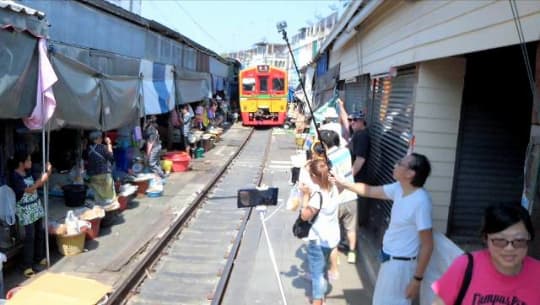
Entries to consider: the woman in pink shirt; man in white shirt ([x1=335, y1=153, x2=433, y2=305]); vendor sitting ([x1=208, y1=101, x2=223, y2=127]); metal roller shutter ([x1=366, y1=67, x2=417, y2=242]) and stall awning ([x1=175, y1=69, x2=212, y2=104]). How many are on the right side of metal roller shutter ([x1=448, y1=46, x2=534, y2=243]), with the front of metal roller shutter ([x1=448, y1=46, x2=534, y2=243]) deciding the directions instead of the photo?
3

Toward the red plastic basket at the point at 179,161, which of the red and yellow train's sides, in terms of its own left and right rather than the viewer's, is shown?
front

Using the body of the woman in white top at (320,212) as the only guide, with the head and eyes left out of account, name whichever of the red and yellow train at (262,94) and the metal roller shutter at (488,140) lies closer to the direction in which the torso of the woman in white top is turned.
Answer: the red and yellow train

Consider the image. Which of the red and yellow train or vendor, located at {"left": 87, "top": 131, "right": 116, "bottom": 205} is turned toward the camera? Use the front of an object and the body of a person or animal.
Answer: the red and yellow train

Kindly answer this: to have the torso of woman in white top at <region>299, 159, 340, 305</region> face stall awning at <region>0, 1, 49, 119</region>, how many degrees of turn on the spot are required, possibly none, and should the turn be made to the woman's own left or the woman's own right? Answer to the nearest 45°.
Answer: approximately 45° to the woman's own left

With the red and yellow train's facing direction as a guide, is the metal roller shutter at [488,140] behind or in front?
in front

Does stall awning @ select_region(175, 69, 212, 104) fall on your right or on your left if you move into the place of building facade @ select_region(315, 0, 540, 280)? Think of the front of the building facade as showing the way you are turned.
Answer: on your right

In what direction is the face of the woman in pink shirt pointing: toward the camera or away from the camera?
toward the camera

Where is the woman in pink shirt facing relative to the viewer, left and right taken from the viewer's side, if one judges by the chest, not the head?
facing the viewer

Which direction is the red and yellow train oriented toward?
toward the camera

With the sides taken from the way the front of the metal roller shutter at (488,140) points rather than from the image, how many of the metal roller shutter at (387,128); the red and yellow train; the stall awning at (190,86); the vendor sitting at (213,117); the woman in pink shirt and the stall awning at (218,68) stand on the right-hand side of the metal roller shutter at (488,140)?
5

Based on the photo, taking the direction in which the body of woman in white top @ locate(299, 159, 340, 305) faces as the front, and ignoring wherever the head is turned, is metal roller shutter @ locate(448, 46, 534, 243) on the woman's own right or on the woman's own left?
on the woman's own right

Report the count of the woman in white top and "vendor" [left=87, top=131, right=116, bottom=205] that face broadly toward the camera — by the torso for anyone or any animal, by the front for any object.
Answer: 0
